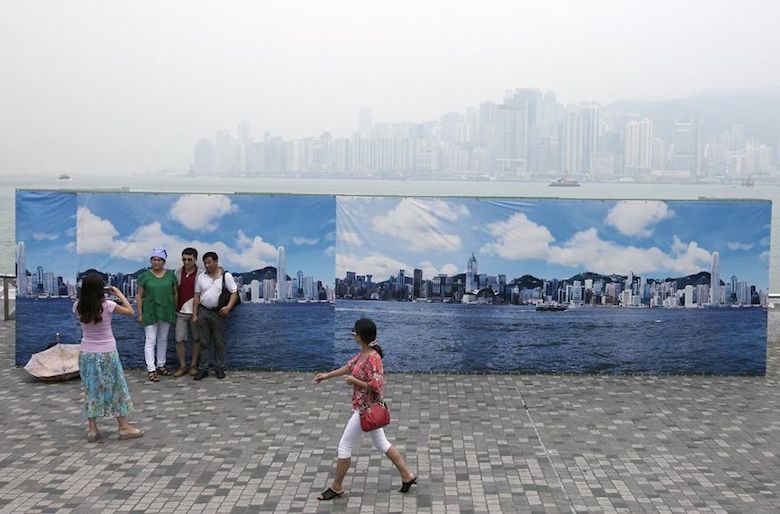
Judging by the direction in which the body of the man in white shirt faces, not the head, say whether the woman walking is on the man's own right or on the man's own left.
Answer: on the man's own left

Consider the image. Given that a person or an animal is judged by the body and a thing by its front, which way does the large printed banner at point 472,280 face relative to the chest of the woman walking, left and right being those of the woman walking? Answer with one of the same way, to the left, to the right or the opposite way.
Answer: to the left

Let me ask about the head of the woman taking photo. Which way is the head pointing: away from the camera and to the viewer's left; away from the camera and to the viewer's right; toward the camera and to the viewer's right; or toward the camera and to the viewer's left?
away from the camera and to the viewer's right

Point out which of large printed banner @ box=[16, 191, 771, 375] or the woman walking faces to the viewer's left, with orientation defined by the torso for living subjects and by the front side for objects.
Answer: the woman walking

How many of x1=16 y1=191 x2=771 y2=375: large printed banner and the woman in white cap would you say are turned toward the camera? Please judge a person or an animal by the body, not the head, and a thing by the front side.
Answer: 2

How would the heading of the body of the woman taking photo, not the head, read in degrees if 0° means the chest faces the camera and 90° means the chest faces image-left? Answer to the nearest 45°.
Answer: approximately 225°

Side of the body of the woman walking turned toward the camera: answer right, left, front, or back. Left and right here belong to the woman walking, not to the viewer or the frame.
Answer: left

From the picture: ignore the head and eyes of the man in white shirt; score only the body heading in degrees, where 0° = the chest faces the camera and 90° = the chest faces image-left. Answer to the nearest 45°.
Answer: approximately 45°

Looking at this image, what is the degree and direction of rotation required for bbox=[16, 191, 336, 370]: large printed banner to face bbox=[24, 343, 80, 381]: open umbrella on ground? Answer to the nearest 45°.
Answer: approximately 90° to its right
